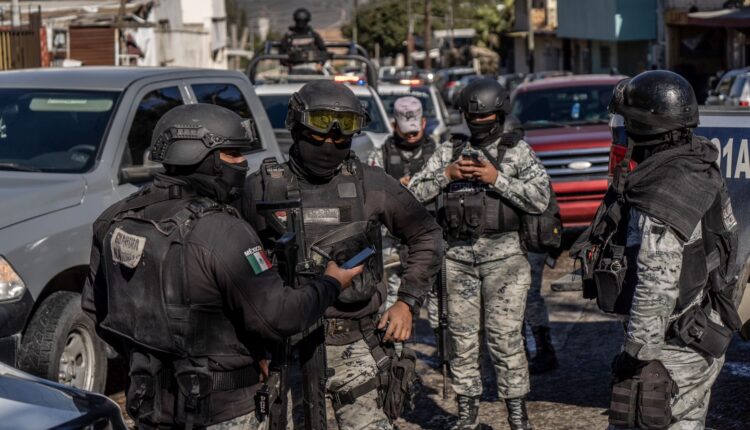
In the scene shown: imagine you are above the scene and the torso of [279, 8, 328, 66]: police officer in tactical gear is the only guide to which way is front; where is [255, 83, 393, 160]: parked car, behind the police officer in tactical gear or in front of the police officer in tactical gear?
in front

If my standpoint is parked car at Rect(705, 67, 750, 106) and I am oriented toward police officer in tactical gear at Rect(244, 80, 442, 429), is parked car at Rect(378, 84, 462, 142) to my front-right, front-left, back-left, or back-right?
front-right

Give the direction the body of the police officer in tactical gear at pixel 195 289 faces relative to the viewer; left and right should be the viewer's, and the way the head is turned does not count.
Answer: facing away from the viewer and to the right of the viewer

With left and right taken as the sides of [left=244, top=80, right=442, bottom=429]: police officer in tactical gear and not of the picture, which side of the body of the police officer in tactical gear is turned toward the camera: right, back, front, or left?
front

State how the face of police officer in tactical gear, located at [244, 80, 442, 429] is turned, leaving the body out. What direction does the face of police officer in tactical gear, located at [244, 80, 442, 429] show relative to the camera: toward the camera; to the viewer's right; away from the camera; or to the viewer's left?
toward the camera

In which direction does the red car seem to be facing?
toward the camera

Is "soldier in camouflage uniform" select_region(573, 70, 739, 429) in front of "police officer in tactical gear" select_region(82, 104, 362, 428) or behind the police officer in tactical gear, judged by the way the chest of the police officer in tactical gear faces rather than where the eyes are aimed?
in front

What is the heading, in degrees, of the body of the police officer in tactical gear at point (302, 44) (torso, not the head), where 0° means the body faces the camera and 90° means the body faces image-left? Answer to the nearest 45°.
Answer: approximately 0°

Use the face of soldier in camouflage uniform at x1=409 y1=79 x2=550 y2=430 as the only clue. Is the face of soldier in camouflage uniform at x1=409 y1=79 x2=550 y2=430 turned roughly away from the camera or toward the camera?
toward the camera

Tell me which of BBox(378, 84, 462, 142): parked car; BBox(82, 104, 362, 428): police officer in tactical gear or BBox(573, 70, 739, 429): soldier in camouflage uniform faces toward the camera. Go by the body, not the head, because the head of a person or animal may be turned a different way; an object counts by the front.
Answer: the parked car

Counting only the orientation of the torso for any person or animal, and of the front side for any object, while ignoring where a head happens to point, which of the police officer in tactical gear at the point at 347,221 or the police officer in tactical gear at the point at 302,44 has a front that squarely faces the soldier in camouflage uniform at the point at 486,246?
the police officer in tactical gear at the point at 302,44

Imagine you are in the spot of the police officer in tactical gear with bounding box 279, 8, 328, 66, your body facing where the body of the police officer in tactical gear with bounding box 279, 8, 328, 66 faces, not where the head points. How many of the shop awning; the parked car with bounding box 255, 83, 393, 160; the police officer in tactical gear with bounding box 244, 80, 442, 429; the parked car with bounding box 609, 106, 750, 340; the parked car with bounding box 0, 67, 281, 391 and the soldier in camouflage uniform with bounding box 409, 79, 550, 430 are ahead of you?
5
